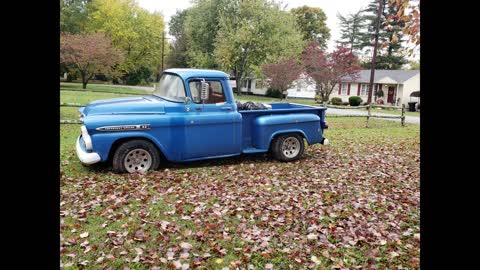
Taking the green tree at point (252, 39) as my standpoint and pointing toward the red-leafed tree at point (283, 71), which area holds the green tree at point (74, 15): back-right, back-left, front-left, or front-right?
back-right

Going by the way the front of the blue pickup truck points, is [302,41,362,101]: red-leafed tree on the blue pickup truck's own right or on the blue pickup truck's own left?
on the blue pickup truck's own right

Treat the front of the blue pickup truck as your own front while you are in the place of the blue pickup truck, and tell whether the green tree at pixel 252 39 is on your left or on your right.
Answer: on your right

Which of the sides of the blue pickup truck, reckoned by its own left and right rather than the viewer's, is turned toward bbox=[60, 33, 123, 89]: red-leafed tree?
right

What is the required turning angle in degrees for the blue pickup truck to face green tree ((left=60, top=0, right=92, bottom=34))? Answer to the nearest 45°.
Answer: approximately 90° to its right

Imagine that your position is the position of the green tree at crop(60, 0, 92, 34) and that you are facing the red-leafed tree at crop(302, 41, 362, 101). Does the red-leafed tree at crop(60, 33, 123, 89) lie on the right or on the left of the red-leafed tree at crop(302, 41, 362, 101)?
right

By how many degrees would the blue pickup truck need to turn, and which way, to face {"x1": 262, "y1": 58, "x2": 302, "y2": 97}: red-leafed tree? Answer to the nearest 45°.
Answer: approximately 90° to its right

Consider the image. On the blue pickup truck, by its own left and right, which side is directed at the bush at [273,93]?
right

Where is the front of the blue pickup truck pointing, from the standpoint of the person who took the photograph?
facing to the left of the viewer

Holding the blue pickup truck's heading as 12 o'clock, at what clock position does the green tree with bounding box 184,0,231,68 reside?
The green tree is roughly at 3 o'clock from the blue pickup truck.

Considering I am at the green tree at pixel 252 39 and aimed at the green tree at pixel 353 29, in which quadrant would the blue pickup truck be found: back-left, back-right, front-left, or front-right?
back-right
